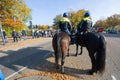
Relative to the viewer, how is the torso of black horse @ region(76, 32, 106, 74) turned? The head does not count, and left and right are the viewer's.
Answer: facing away from the viewer and to the left of the viewer

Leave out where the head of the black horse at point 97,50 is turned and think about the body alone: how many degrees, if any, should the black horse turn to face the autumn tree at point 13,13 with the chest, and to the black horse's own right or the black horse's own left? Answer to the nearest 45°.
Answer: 0° — it already faces it
